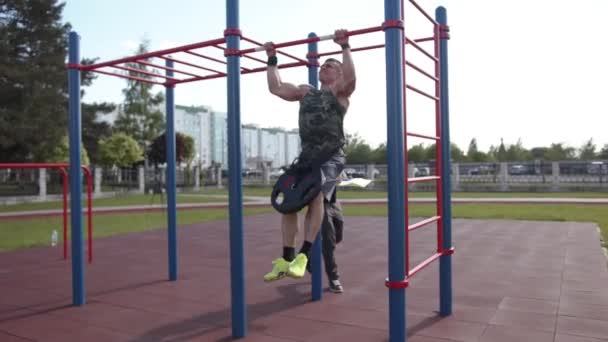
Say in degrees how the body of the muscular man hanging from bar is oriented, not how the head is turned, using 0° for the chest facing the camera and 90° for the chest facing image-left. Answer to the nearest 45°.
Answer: approximately 45°

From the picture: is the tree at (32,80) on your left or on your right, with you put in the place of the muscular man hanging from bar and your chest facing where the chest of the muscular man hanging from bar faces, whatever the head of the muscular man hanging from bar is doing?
on your right

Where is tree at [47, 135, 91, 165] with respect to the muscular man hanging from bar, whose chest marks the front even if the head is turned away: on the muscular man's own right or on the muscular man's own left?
on the muscular man's own right

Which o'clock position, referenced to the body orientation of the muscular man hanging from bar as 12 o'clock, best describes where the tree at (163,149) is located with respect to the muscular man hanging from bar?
The tree is roughly at 4 o'clock from the muscular man hanging from bar.

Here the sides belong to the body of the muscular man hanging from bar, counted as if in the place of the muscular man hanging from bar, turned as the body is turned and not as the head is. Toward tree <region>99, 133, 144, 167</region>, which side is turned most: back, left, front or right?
right

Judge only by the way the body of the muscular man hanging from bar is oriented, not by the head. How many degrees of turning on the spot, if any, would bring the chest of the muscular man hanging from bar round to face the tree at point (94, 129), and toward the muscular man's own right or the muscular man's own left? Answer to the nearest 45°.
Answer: approximately 90° to the muscular man's own right
